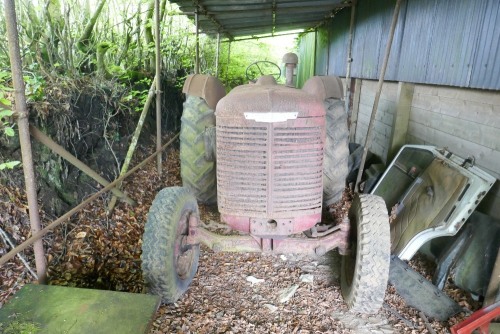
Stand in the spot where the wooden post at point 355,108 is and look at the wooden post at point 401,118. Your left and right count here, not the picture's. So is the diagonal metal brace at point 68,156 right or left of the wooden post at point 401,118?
right

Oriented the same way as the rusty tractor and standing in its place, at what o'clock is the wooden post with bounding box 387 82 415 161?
The wooden post is roughly at 7 o'clock from the rusty tractor.

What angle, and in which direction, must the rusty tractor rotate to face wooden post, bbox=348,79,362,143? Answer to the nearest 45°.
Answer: approximately 180°

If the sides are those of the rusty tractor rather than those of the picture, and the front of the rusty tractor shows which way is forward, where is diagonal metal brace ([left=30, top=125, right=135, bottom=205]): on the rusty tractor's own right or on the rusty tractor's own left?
on the rusty tractor's own right

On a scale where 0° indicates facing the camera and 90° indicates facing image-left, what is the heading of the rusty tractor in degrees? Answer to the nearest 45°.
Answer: approximately 0°
